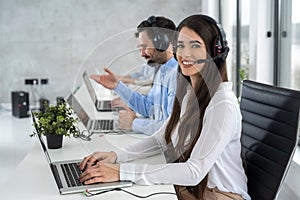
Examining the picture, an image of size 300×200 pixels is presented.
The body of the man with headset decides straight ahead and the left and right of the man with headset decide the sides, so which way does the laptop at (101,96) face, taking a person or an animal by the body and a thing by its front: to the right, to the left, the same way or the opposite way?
the opposite way

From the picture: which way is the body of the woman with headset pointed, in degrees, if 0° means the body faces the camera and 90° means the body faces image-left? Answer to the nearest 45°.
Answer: approximately 90°

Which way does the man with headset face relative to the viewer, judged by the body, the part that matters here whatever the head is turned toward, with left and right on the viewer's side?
facing to the left of the viewer

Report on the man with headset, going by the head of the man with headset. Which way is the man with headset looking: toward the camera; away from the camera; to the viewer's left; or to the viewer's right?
to the viewer's left

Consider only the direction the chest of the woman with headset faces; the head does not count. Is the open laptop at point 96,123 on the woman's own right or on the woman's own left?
on the woman's own right

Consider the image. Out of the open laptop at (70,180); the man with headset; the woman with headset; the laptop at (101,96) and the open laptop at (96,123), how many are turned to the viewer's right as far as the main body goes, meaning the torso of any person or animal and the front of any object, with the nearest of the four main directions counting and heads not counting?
3

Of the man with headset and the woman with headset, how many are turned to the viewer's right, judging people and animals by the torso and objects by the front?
0

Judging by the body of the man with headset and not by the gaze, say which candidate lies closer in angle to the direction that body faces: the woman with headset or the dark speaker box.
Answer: the dark speaker box

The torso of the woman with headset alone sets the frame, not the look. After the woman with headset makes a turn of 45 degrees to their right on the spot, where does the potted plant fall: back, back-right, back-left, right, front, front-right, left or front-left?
front

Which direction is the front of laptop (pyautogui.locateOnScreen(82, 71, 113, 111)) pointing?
to the viewer's right

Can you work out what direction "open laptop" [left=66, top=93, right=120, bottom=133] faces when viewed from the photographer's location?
facing to the right of the viewer

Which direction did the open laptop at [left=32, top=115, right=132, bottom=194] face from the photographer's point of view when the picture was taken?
facing to the right of the viewer

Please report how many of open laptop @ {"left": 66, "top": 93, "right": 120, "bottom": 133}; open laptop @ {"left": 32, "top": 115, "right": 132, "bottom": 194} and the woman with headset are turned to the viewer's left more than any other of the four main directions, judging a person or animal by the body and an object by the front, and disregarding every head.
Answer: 1
